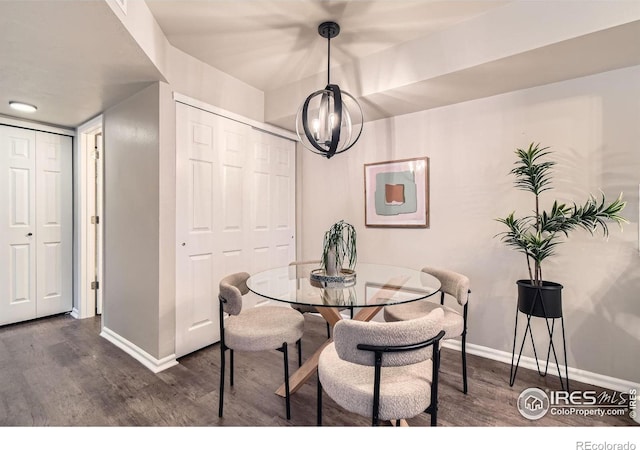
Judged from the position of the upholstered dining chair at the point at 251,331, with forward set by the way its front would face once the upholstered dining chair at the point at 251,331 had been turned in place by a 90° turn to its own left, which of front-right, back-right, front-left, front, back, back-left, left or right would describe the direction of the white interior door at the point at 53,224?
front-left

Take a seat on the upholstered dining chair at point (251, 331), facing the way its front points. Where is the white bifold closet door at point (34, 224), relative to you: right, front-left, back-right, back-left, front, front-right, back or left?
back-left

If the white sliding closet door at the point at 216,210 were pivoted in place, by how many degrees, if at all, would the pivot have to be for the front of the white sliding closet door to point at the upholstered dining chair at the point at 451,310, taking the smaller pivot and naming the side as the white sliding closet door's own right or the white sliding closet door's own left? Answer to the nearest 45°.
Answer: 0° — it already faces it

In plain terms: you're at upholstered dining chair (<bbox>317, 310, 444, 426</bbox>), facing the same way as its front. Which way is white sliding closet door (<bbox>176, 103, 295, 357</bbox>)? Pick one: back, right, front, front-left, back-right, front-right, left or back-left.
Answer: front

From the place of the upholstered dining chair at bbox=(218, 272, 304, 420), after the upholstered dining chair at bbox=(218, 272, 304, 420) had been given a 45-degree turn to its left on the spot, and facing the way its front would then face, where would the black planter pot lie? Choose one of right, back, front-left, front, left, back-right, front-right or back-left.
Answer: front-right

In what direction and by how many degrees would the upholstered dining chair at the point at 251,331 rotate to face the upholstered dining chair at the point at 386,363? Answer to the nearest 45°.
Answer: approximately 45° to its right

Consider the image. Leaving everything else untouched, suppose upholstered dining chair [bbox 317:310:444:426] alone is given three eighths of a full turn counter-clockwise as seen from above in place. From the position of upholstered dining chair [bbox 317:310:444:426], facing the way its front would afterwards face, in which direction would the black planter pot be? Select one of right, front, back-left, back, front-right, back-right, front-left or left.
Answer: back-left

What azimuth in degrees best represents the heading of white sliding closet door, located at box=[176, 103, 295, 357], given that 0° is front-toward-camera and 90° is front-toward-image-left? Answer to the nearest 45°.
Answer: approximately 315°

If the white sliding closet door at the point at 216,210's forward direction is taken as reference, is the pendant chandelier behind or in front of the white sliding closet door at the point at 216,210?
in front

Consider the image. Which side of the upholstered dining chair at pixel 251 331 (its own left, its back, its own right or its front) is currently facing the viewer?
right

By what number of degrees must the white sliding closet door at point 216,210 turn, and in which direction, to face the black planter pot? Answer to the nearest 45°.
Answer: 0° — it already faces it

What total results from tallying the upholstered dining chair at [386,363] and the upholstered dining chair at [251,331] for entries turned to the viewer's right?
1

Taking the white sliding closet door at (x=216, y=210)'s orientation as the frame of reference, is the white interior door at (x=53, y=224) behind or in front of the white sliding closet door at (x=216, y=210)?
behind

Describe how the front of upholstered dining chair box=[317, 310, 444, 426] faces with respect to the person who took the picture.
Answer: facing away from the viewer and to the left of the viewer

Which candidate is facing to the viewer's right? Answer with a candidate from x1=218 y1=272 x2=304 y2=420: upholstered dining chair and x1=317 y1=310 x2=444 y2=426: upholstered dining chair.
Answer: x1=218 y1=272 x2=304 y2=420: upholstered dining chair
